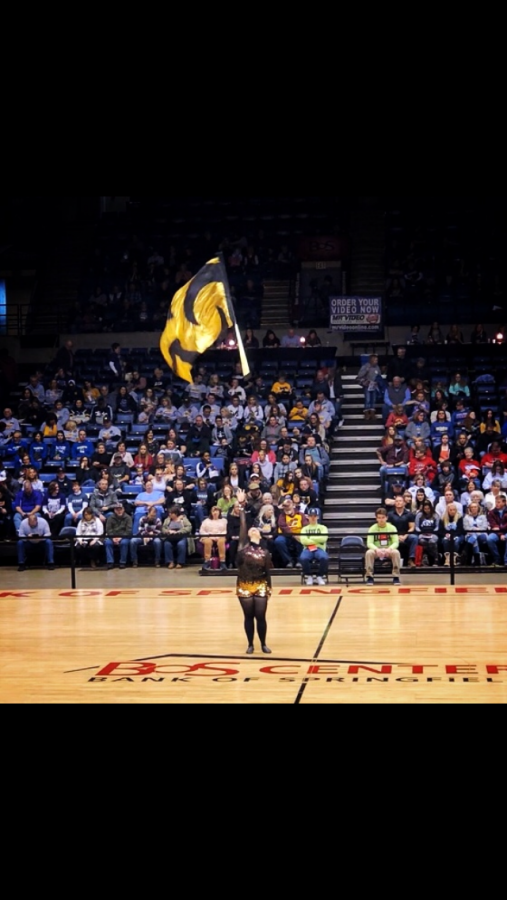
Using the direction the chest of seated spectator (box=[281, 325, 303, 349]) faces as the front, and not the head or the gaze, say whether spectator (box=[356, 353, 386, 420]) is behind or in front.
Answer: in front

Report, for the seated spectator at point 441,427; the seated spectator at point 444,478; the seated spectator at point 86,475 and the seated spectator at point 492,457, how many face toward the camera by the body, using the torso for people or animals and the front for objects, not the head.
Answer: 4

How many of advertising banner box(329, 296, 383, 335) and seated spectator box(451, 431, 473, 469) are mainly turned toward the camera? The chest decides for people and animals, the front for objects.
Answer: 2

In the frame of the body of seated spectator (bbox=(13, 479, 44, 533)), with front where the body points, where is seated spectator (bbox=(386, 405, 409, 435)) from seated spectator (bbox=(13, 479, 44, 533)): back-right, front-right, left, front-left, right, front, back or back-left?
left

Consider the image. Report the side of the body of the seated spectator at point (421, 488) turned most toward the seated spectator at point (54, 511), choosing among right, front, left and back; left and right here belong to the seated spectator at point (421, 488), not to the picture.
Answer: right

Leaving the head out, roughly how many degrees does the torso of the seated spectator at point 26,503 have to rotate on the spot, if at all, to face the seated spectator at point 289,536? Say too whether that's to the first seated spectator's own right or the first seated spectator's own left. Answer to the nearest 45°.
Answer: approximately 45° to the first seated spectator's own left

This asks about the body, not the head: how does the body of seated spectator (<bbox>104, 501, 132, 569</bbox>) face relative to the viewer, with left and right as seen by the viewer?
facing the viewer

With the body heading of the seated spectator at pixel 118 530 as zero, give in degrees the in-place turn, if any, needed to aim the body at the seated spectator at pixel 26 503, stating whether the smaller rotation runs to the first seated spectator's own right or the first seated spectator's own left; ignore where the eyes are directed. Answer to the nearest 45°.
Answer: approximately 135° to the first seated spectator's own right

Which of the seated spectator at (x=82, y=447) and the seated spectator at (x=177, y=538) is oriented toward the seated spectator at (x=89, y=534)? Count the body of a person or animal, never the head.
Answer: the seated spectator at (x=82, y=447)

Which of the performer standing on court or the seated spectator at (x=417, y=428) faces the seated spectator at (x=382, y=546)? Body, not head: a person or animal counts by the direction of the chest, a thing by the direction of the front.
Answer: the seated spectator at (x=417, y=428)

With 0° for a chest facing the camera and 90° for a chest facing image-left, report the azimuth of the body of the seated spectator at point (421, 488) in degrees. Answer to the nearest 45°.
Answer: approximately 0°

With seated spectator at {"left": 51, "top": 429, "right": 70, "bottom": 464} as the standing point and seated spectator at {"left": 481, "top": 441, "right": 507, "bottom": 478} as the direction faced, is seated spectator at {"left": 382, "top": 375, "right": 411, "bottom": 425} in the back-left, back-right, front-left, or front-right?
front-left

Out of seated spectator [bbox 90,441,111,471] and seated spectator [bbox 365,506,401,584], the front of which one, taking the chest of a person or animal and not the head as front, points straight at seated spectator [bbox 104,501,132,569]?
seated spectator [bbox 90,441,111,471]

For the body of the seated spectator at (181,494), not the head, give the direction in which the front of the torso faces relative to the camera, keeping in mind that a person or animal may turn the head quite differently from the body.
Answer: toward the camera

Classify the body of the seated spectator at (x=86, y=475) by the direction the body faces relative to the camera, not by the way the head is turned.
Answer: toward the camera
